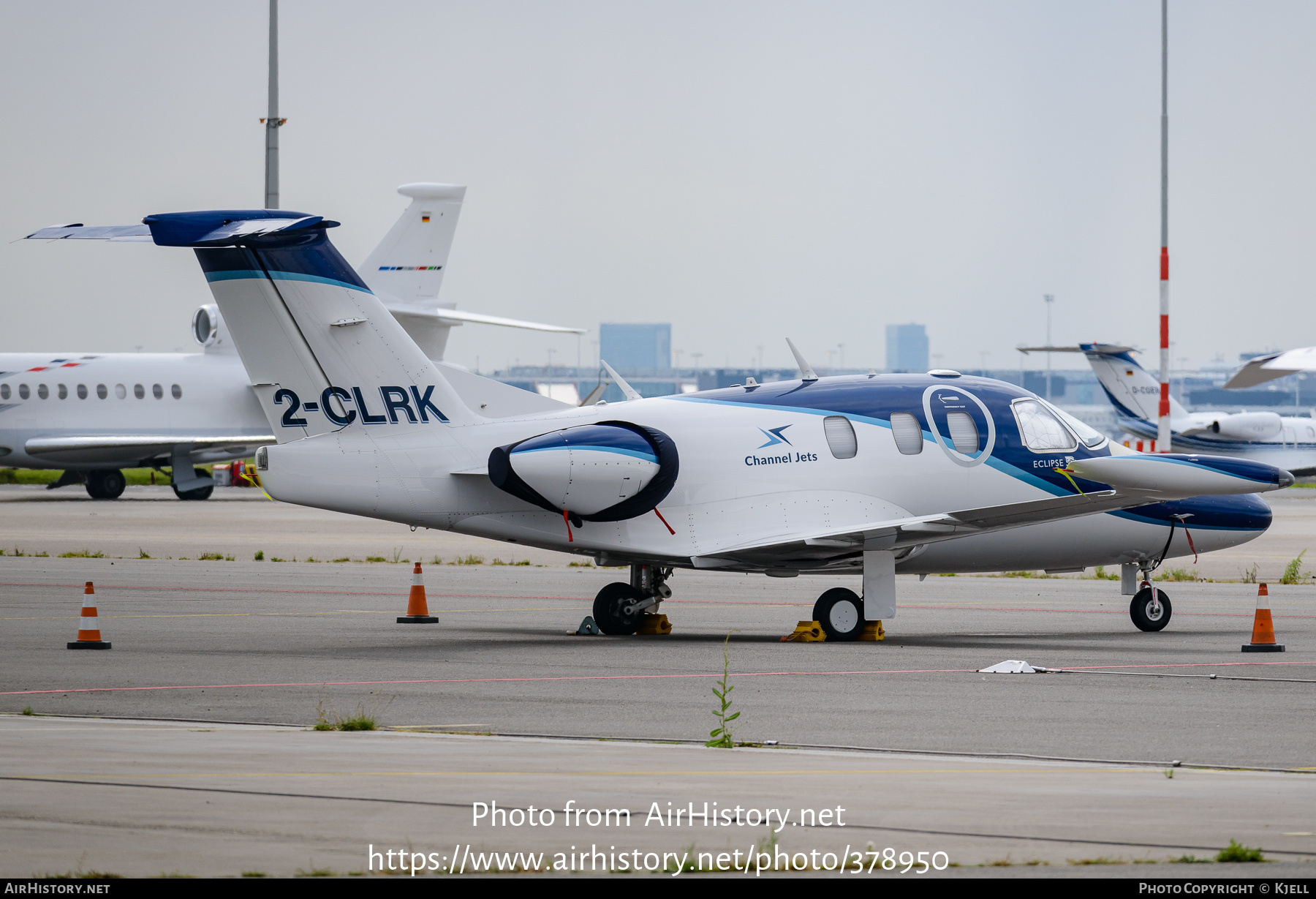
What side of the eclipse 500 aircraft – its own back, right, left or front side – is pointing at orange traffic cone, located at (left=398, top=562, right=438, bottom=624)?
left

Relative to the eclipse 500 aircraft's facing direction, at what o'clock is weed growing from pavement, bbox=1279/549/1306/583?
The weed growing from pavement is roughly at 12 o'clock from the eclipse 500 aircraft.

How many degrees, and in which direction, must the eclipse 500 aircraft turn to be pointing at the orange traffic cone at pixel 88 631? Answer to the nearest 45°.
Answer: approximately 135° to its left

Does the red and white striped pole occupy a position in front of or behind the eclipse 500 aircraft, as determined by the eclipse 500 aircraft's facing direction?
in front

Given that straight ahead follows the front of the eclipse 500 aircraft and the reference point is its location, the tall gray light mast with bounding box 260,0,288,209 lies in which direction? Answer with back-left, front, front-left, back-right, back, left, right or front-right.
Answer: left

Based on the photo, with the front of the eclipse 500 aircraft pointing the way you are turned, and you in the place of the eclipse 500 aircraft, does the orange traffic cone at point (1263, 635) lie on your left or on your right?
on your right

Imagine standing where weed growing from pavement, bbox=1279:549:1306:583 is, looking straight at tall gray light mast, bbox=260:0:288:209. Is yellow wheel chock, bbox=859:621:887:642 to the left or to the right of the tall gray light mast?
left

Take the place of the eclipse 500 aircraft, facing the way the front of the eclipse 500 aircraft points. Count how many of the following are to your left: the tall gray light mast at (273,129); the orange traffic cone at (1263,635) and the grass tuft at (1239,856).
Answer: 1

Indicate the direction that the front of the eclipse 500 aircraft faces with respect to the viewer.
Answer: facing away from the viewer and to the right of the viewer

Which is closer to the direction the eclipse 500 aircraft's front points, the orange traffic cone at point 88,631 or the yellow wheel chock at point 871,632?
the yellow wheel chock
